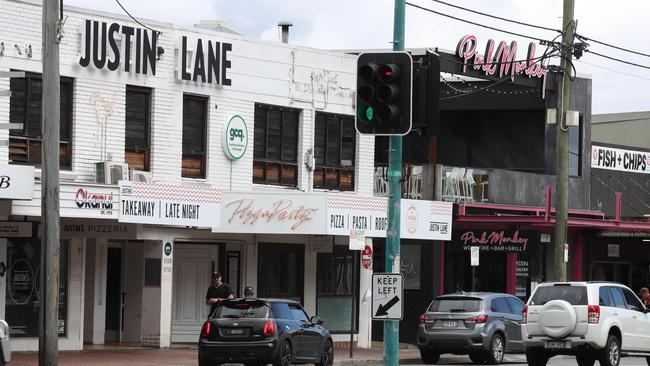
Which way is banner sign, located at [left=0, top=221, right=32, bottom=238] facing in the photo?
toward the camera

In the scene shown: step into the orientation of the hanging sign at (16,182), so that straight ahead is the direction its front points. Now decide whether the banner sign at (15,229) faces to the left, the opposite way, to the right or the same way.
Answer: the same way

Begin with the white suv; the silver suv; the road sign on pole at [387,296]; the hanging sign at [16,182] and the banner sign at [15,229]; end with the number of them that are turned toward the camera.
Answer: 3

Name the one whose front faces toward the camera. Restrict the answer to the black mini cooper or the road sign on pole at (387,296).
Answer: the road sign on pole

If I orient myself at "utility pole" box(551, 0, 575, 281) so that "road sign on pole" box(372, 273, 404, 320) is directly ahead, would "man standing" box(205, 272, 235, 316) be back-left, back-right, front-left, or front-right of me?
front-right

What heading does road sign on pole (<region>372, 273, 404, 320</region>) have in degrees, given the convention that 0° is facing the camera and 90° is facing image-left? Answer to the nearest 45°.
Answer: approximately 0°

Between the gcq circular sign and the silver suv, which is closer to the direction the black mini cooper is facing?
the silver suv

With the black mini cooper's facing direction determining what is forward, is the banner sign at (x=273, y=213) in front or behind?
in front

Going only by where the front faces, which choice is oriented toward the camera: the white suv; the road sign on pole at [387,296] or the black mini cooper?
the road sign on pole

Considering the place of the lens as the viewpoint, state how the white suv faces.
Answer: facing away from the viewer and to the right of the viewer

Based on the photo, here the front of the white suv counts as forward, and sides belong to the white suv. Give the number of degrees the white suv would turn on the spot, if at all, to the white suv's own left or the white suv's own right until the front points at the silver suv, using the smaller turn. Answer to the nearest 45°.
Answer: approximately 90° to the white suv's own left

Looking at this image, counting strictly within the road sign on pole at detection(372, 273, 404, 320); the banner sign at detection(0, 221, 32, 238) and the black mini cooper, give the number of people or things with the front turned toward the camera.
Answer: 2

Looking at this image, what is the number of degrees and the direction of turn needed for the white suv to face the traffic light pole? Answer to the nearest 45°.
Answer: approximately 135° to its right

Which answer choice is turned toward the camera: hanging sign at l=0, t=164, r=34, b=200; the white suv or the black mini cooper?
the hanging sign

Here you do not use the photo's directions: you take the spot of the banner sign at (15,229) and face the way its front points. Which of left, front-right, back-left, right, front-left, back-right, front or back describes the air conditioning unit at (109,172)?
left

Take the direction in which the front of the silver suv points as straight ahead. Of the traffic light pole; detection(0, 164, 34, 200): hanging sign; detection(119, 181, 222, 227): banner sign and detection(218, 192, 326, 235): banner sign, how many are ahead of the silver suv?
0

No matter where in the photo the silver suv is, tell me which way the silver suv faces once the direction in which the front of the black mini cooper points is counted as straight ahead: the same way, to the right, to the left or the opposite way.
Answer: the same way

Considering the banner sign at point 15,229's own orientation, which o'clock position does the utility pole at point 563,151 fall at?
The utility pole is roughly at 9 o'clock from the banner sign.

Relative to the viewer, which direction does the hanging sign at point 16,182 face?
toward the camera
